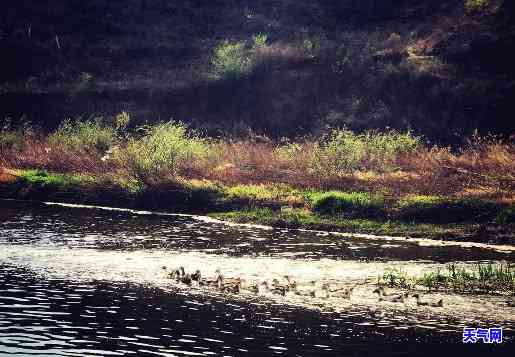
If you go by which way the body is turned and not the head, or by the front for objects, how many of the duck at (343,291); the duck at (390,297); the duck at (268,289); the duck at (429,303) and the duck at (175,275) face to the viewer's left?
5

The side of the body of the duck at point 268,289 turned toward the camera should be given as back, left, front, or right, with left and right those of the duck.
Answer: left

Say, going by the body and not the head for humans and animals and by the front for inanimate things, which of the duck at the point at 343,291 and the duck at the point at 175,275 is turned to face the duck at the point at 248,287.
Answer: the duck at the point at 343,291

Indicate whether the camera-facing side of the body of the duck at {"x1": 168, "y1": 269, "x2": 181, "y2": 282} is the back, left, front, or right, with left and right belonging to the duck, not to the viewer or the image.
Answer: left

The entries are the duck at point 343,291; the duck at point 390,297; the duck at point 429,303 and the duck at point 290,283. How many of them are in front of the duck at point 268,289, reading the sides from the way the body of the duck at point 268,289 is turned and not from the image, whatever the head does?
0

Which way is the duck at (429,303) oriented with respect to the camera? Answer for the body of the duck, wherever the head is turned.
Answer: to the viewer's left

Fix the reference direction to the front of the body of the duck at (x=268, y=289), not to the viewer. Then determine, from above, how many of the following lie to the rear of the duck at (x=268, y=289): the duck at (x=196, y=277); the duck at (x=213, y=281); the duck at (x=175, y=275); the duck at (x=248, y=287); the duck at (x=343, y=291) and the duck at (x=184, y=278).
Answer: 1

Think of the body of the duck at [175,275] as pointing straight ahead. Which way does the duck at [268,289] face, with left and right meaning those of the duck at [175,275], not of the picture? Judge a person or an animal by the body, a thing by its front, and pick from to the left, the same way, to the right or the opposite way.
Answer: the same way

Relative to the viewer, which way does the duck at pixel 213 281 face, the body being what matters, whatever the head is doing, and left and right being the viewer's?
facing to the right of the viewer

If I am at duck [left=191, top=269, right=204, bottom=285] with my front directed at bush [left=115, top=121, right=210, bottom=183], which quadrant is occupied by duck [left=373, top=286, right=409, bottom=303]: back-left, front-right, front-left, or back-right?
back-right

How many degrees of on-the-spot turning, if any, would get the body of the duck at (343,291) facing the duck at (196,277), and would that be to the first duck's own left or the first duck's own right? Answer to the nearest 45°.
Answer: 0° — it already faces it

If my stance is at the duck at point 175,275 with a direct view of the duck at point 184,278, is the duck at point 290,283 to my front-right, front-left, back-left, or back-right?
front-left

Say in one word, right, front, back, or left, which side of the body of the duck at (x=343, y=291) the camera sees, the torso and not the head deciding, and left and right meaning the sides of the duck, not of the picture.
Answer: left
